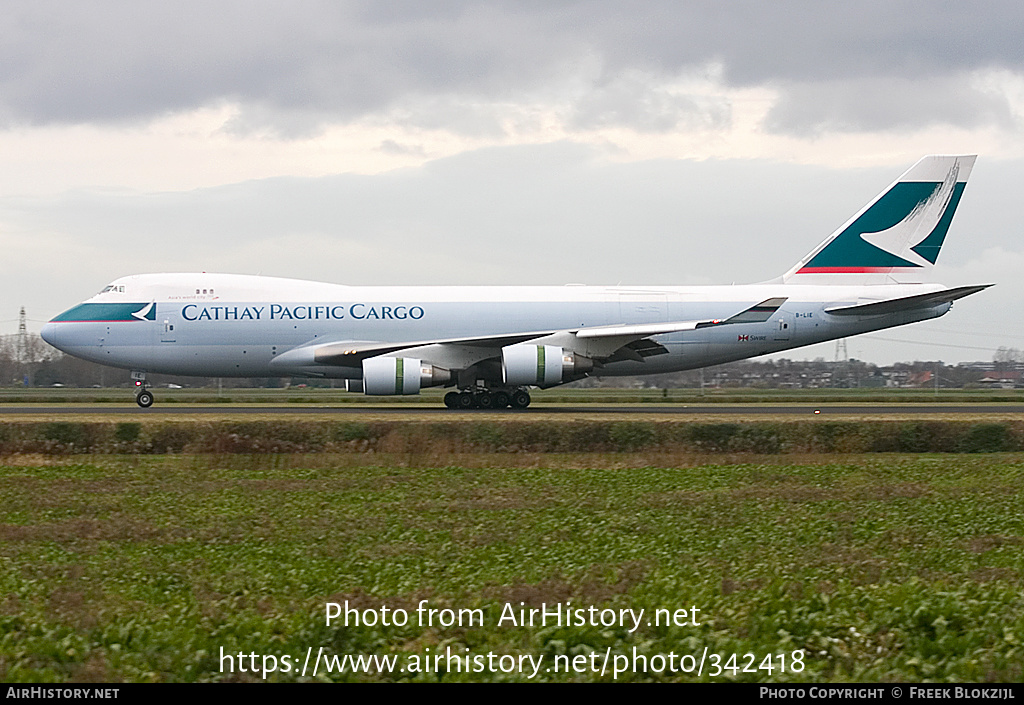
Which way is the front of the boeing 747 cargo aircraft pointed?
to the viewer's left
